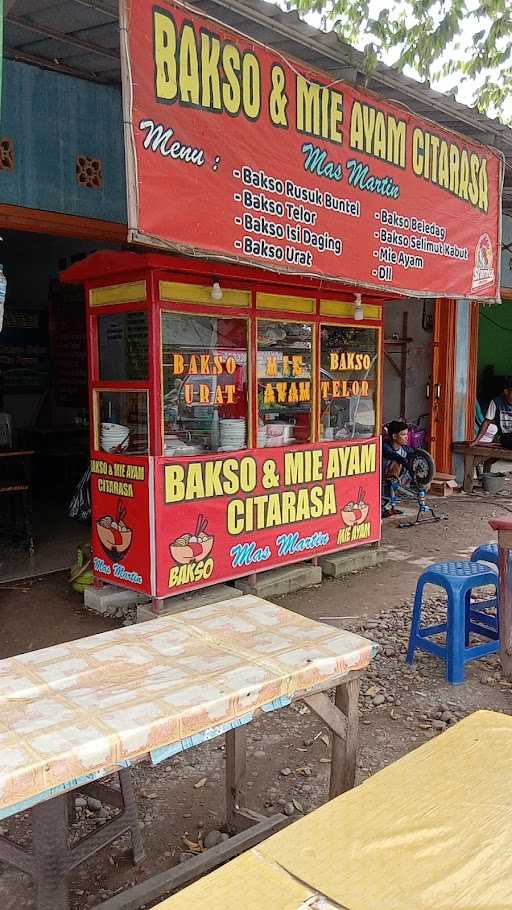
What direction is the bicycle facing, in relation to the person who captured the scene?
facing the viewer and to the right of the viewer

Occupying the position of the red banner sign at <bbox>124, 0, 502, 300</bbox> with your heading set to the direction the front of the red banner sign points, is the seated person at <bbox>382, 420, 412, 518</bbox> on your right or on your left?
on your left

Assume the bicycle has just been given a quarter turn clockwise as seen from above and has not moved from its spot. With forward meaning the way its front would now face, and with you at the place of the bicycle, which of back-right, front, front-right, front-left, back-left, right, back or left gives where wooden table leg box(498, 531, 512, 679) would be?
front-left

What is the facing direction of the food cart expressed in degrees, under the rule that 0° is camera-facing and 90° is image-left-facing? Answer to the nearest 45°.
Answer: approximately 315°

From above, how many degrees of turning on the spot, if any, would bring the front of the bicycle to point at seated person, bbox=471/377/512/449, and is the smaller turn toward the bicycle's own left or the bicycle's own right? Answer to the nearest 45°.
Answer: approximately 90° to the bicycle's own left

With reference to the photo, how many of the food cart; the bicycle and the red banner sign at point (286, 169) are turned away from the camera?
0

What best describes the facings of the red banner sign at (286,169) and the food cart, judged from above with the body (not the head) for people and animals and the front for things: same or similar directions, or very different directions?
same or similar directions

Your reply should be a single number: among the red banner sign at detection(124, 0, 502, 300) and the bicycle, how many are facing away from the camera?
0

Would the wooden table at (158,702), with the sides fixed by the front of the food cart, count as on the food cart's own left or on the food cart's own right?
on the food cart's own right

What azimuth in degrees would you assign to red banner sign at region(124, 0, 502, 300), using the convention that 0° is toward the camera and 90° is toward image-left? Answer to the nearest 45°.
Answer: approximately 315°

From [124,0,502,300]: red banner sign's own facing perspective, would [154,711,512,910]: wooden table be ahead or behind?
ahead
